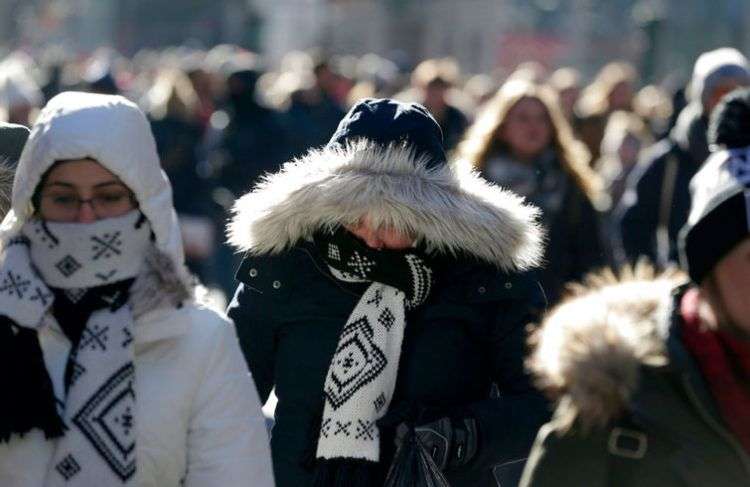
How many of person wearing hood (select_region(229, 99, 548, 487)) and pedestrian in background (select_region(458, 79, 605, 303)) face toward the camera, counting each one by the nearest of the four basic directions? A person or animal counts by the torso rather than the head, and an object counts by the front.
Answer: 2

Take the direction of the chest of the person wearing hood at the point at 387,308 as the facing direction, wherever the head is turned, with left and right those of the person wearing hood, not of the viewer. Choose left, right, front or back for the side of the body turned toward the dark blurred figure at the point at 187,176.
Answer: back

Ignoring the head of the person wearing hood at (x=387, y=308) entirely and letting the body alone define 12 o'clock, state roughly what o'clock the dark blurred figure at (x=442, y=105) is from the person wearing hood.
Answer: The dark blurred figure is roughly at 6 o'clock from the person wearing hood.

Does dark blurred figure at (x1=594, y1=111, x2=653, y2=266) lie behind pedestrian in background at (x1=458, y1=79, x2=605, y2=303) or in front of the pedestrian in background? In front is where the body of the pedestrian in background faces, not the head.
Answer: behind

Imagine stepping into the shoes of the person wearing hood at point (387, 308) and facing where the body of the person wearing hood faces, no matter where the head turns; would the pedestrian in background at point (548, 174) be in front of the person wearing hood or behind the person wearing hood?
behind

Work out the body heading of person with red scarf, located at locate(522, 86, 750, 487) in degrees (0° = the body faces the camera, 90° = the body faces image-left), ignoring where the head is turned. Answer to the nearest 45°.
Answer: approximately 315°
